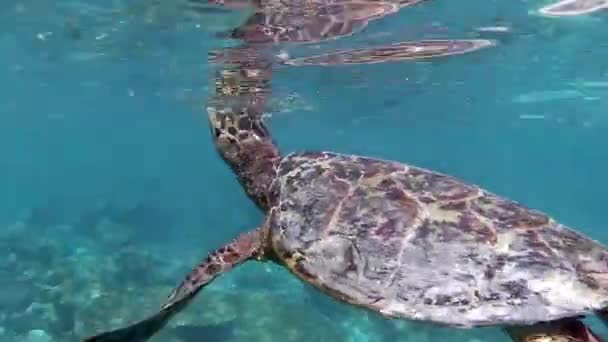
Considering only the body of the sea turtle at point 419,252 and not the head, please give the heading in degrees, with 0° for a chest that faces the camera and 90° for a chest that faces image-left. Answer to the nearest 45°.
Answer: approximately 90°
